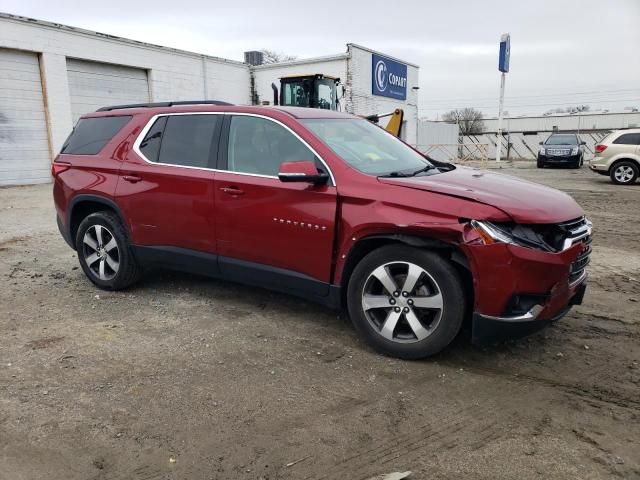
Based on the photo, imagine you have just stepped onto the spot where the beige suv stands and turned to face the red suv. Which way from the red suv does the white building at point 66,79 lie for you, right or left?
right

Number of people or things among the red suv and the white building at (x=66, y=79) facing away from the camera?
0

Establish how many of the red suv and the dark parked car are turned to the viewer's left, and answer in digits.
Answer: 0

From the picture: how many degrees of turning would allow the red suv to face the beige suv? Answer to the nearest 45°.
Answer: approximately 90° to its left

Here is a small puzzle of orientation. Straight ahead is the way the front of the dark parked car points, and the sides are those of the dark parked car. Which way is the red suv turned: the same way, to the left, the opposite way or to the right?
to the left

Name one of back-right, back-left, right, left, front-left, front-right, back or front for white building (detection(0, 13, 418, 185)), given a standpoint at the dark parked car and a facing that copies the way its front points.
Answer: front-right

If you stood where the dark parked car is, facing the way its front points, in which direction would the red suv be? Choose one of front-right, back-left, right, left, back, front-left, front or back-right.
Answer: front

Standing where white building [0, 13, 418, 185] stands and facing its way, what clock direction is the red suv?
The red suv is roughly at 1 o'clock from the white building.

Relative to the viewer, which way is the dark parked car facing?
toward the camera

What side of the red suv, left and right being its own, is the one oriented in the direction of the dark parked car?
left

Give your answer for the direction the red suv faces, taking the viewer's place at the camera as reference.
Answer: facing the viewer and to the right of the viewer

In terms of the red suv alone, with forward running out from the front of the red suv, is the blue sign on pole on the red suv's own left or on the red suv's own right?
on the red suv's own left
